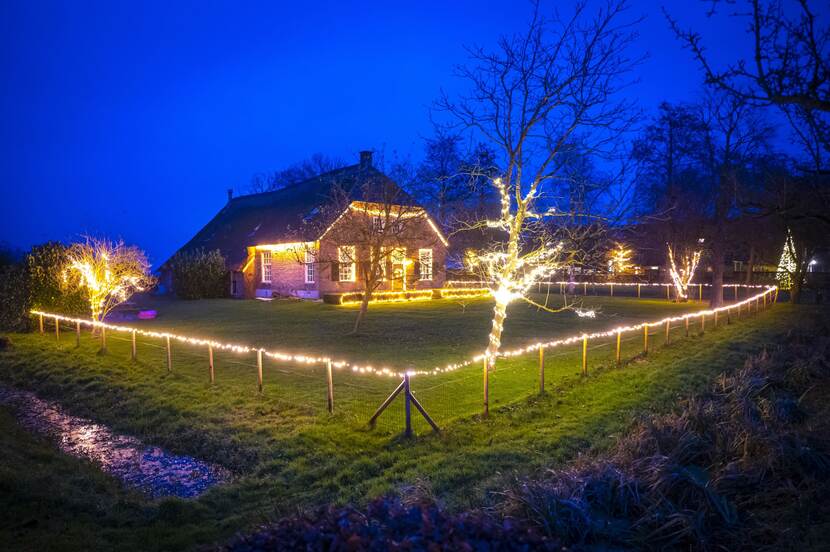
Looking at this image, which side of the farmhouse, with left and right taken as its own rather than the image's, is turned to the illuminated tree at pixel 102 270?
right

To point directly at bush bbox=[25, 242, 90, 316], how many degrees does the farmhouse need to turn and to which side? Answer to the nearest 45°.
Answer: approximately 90° to its right

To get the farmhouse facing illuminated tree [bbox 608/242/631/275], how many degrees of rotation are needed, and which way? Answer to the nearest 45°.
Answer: approximately 45° to its left

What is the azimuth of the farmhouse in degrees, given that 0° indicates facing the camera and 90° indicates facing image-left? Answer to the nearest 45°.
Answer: approximately 315°

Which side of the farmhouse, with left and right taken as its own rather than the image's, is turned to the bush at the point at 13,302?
right

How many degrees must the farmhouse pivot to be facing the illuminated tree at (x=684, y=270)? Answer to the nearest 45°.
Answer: approximately 45° to its left

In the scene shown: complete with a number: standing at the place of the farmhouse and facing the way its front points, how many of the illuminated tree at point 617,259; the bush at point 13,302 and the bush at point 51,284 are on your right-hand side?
2
